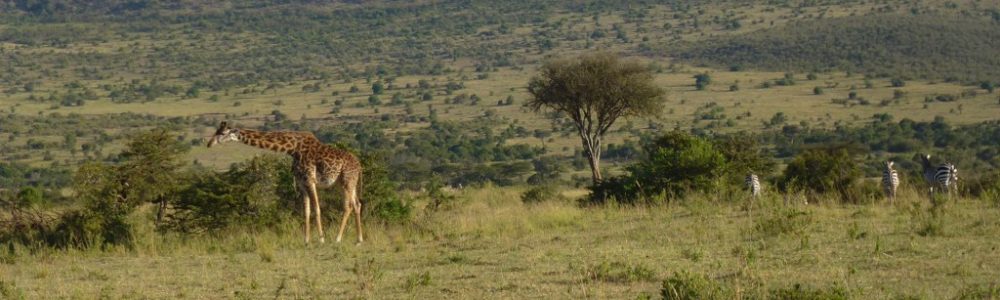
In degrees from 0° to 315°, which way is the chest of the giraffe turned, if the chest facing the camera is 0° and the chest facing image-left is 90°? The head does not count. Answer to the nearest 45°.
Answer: approximately 90°

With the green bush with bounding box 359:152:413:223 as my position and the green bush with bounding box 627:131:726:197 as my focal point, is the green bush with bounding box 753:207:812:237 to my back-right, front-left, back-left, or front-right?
front-right

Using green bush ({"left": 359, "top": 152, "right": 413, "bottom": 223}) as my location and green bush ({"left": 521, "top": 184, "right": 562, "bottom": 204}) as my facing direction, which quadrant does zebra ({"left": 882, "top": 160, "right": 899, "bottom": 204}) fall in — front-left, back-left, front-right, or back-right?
front-right

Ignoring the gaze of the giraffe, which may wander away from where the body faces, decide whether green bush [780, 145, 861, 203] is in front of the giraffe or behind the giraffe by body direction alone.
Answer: behind

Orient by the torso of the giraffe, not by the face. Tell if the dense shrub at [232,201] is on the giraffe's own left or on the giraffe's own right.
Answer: on the giraffe's own right

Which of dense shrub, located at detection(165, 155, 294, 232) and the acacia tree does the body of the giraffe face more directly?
the dense shrub

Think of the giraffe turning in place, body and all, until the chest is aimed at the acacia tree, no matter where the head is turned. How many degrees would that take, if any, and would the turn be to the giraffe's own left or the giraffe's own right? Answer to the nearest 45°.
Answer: approximately 135° to the giraffe's own right

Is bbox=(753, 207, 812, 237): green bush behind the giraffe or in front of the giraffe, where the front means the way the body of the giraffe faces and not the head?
behind

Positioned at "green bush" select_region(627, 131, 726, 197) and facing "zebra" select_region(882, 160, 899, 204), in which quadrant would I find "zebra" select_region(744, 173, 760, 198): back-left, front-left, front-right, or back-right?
front-left
